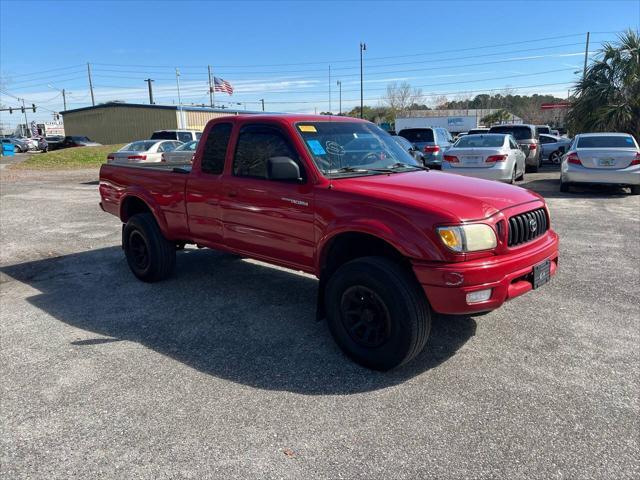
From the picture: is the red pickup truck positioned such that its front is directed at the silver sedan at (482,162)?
no

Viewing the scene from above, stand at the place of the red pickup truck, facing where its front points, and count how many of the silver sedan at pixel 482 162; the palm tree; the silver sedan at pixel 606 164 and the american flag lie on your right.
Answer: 0

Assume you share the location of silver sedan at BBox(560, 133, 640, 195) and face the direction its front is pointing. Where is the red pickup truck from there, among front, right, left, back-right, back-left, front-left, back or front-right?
back

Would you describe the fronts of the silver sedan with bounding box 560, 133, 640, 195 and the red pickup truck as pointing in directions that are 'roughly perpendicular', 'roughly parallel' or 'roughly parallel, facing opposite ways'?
roughly perpendicular

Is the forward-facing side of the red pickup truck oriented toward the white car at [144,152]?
no

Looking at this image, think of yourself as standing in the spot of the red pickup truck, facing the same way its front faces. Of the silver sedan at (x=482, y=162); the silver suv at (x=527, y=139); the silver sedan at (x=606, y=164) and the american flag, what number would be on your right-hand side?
0

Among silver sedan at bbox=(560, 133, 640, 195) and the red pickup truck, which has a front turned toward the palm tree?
the silver sedan

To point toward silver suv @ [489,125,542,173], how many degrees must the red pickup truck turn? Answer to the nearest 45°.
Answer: approximately 90° to its left

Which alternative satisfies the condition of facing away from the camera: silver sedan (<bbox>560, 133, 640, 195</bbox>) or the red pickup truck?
the silver sedan

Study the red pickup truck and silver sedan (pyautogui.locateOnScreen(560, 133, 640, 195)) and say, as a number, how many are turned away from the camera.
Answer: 1

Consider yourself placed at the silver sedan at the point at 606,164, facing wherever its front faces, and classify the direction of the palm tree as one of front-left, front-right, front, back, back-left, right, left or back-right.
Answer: front

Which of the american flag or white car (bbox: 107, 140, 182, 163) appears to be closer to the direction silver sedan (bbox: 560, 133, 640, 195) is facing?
the american flag

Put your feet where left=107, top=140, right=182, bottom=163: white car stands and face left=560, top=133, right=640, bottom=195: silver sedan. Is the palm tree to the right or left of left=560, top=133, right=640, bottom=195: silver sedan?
left

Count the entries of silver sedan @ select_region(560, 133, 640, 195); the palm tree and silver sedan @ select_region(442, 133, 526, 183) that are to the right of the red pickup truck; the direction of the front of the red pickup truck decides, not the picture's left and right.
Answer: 0

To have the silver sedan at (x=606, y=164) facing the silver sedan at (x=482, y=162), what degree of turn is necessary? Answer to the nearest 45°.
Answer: approximately 135° to its left

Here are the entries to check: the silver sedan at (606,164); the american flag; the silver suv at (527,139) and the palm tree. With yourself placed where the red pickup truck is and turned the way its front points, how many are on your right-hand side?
0

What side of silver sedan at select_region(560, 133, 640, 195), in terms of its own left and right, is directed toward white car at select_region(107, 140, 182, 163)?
left

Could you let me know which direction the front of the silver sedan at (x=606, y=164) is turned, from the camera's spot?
facing away from the viewer

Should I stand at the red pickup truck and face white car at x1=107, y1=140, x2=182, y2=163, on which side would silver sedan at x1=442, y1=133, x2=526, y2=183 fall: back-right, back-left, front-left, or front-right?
front-right

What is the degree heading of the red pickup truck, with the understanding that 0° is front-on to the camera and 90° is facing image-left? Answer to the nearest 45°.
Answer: approximately 315°
